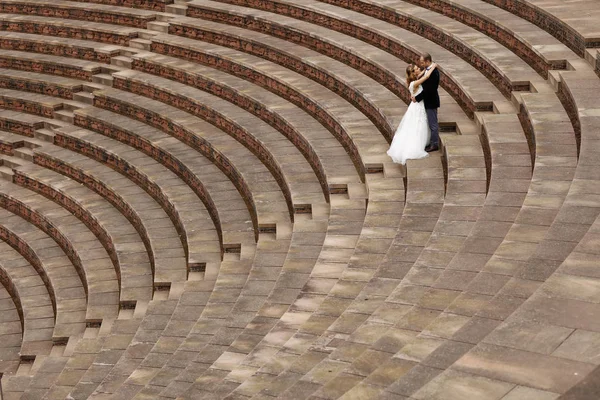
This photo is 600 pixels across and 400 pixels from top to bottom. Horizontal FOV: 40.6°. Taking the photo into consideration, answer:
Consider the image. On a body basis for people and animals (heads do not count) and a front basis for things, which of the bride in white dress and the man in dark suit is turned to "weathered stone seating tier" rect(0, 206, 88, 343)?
the man in dark suit

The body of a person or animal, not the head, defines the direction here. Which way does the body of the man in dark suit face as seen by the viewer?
to the viewer's left

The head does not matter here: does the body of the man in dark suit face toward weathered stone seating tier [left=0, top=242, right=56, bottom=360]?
yes

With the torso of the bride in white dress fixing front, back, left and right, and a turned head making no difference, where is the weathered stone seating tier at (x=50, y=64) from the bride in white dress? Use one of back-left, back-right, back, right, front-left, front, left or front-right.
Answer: back-left

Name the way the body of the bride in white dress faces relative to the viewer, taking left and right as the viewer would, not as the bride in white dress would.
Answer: facing to the right of the viewer

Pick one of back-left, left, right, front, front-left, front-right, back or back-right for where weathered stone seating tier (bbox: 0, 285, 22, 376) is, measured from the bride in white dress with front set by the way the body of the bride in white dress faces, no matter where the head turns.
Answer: back
